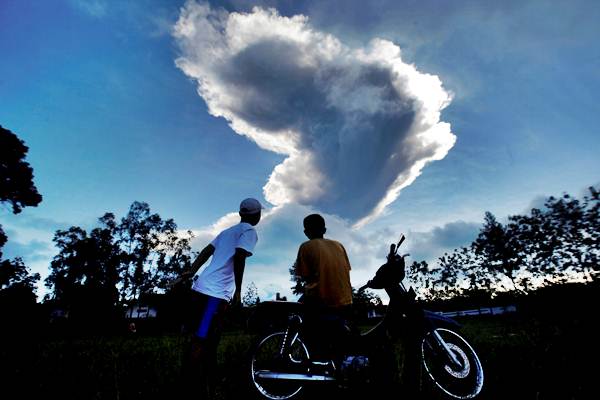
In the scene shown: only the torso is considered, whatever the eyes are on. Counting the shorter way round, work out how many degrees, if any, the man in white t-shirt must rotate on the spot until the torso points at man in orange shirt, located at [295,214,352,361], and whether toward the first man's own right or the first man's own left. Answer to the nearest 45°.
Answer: approximately 45° to the first man's own right

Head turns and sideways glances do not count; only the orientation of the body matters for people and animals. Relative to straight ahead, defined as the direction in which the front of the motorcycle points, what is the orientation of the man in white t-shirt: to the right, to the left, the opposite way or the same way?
to the left

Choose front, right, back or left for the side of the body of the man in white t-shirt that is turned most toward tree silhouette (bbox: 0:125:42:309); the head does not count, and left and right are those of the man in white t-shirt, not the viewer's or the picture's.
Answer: left

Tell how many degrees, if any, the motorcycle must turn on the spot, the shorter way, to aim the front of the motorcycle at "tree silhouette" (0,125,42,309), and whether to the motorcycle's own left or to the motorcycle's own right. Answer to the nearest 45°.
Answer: approximately 135° to the motorcycle's own left

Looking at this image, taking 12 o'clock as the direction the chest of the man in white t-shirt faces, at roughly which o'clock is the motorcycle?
The motorcycle is roughly at 2 o'clock from the man in white t-shirt.

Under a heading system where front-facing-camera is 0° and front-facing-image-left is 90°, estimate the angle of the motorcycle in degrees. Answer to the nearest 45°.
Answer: approximately 270°

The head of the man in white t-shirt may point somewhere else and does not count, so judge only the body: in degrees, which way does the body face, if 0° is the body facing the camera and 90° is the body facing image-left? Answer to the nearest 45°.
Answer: approximately 225°

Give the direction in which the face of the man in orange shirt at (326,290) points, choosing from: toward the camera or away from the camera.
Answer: away from the camera

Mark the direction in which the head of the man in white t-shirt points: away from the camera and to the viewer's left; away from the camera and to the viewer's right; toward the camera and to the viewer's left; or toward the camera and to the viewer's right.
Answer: away from the camera and to the viewer's right

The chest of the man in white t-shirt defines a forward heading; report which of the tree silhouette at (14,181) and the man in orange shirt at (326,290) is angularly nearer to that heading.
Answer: the man in orange shirt

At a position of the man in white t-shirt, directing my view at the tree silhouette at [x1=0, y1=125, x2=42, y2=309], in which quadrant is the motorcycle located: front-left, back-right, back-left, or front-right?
back-right

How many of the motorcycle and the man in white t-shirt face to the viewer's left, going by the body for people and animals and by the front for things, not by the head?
0

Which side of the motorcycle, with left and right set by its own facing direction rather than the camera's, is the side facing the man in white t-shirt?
back
